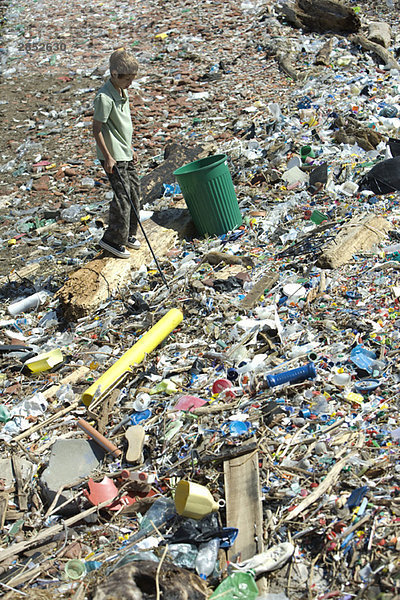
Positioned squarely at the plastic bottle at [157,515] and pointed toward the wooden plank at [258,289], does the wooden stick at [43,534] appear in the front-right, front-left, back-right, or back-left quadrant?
back-left

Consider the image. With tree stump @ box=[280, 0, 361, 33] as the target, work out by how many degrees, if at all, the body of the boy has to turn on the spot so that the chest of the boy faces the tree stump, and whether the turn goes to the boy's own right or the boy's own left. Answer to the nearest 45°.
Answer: approximately 90° to the boy's own left

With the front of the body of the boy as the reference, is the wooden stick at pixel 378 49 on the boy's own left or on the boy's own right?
on the boy's own left

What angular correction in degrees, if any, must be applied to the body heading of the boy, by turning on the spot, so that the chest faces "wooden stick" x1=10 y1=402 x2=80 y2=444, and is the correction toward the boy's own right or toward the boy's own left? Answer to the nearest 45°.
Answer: approximately 90° to the boy's own right

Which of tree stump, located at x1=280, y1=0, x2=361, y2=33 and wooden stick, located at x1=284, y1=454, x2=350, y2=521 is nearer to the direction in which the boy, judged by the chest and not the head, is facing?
the wooden stick

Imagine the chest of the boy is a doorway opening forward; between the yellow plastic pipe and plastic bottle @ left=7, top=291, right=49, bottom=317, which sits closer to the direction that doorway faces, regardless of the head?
the yellow plastic pipe

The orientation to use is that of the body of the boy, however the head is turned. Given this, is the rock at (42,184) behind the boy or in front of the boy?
behind

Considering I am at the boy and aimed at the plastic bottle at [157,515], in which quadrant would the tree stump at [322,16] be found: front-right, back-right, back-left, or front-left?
back-left

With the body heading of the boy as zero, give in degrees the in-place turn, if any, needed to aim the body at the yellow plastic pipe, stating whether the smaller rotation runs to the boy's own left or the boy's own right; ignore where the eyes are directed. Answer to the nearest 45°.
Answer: approximately 45° to the boy's own right

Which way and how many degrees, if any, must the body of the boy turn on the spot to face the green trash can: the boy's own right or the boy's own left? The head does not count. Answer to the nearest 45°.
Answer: approximately 90° to the boy's own left

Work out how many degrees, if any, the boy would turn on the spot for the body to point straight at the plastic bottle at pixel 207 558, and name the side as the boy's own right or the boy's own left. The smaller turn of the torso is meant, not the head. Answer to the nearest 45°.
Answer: approximately 45° to the boy's own right

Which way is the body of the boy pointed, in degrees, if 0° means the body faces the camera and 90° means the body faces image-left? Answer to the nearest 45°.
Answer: approximately 315°
